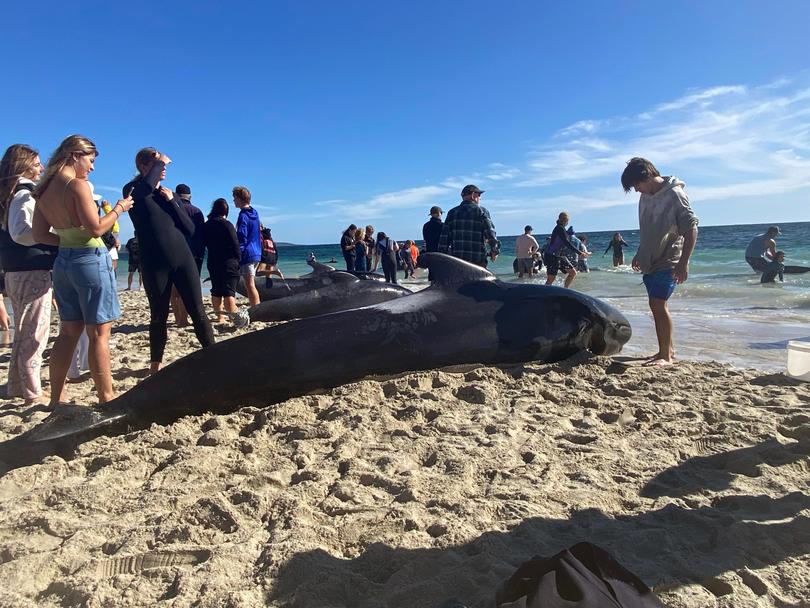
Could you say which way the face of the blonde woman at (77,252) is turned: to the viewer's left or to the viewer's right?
to the viewer's right

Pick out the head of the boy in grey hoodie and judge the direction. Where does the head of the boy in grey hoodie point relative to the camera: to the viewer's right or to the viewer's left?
to the viewer's left

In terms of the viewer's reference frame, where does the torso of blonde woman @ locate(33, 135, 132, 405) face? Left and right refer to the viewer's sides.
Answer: facing away from the viewer and to the right of the viewer

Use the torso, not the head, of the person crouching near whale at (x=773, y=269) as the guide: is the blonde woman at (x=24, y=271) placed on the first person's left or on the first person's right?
on the first person's right

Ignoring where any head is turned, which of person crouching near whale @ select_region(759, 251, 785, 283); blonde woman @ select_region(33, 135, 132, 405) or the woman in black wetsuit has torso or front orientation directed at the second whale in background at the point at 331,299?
the blonde woman

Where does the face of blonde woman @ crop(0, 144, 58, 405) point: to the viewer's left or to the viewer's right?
to the viewer's right

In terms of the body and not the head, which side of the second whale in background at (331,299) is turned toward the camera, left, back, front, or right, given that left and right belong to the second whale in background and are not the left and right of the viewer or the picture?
right

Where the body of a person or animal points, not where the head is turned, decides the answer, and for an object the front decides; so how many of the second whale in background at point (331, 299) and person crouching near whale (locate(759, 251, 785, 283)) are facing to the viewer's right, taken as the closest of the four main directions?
2
